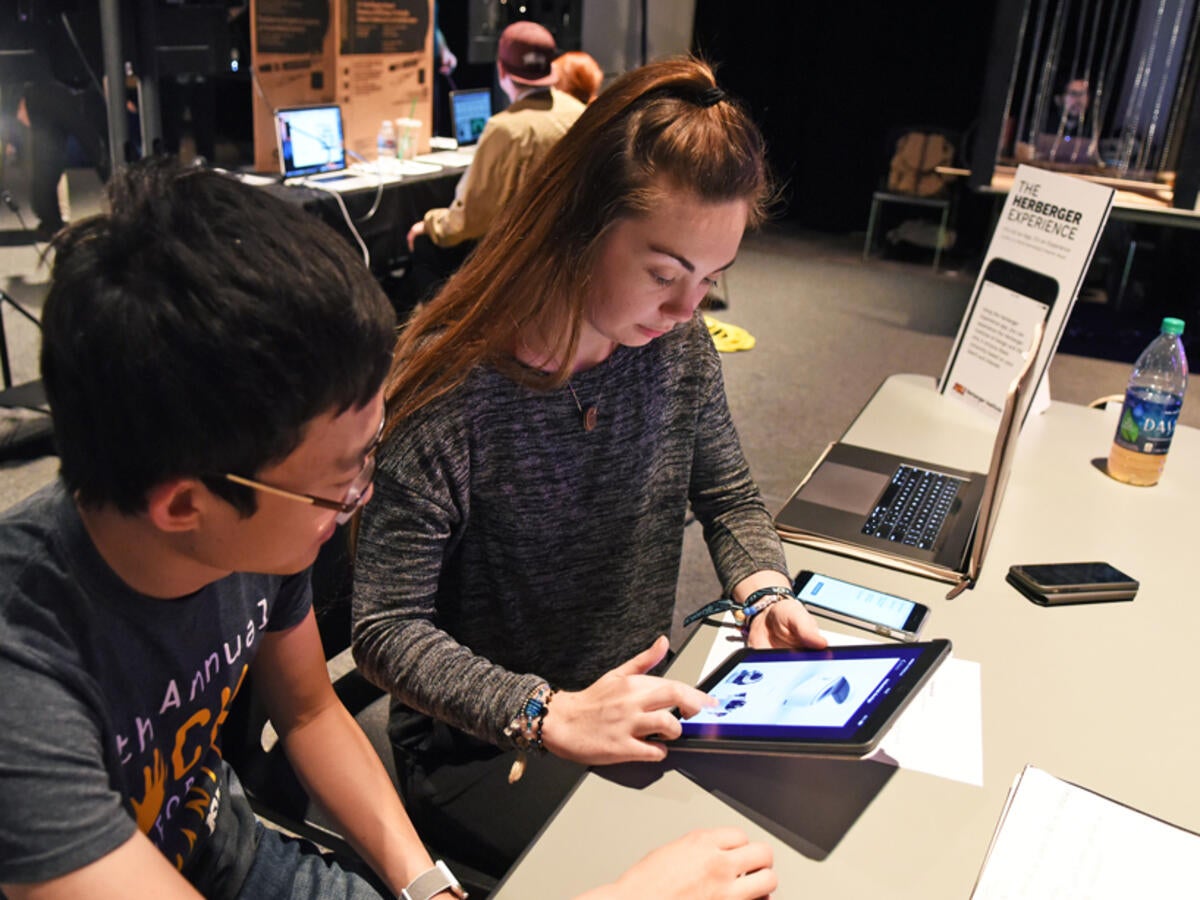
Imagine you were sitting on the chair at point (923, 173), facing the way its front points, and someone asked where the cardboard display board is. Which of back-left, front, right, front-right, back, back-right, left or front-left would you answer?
front-right

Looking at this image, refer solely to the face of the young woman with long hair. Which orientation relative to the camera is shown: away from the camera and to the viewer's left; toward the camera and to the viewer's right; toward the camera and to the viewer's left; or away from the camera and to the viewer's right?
toward the camera and to the viewer's right

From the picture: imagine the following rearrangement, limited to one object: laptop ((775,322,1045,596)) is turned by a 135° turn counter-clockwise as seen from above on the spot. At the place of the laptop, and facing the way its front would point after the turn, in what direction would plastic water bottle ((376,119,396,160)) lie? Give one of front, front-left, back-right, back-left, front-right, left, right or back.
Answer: back

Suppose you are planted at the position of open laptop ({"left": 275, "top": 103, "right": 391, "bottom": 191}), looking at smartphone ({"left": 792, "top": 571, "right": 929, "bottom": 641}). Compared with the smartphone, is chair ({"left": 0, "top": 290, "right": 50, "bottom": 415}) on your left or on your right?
right

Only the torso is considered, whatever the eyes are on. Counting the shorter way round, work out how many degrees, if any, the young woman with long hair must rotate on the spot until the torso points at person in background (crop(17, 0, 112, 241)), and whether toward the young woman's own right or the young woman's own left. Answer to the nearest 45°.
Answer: approximately 180°

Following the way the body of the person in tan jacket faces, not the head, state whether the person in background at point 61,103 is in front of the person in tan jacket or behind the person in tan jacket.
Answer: in front

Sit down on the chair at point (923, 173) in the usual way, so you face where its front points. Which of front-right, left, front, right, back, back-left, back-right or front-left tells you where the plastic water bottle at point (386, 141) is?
front-right

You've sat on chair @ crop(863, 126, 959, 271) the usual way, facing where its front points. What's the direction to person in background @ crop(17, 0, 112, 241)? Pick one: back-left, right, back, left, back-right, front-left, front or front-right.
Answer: front-right

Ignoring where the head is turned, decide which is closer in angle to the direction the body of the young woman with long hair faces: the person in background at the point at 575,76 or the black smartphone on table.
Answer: the black smartphone on table

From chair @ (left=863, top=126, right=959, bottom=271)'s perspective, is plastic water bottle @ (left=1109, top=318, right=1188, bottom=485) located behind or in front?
in front

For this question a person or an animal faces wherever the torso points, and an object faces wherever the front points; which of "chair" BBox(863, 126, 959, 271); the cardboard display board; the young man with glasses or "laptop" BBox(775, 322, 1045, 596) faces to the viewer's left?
the laptop

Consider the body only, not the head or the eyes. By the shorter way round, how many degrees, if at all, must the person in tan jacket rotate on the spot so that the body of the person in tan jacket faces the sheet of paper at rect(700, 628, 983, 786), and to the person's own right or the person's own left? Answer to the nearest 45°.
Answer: approximately 135° to the person's own left

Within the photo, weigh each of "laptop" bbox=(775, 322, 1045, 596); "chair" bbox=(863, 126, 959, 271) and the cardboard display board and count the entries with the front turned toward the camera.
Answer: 2

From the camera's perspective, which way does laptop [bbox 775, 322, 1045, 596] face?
to the viewer's left

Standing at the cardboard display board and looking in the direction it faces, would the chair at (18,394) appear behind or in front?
in front

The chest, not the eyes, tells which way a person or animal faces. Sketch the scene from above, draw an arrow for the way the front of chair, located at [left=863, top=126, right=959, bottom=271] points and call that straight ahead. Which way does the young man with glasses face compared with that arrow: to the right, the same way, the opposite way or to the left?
to the left

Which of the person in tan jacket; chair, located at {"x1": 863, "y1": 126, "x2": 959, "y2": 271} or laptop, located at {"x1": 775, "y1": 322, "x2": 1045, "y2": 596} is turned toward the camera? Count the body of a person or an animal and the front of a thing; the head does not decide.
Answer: the chair
